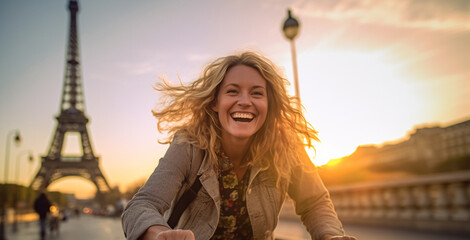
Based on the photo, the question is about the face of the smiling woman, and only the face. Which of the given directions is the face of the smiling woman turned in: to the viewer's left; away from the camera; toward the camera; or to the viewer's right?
toward the camera

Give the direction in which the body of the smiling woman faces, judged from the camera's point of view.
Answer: toward the camera

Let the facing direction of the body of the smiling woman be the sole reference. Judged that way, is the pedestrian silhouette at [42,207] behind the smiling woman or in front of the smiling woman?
behind

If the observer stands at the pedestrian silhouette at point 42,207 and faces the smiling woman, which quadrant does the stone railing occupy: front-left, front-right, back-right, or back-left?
front-left

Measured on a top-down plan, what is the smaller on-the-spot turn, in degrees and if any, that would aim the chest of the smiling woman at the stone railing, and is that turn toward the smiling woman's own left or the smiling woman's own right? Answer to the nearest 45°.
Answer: approximately 135° to the smiling woman's own left
